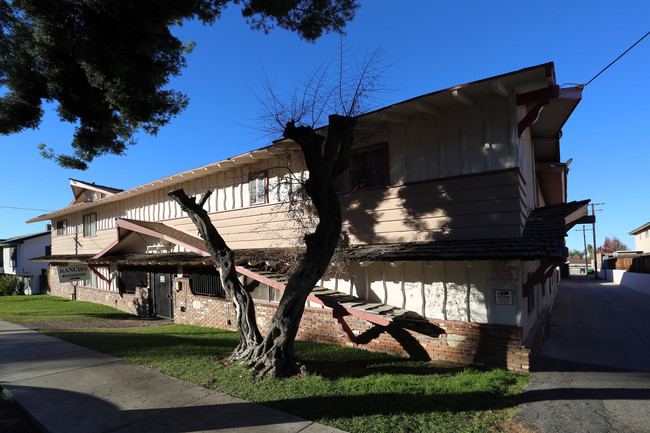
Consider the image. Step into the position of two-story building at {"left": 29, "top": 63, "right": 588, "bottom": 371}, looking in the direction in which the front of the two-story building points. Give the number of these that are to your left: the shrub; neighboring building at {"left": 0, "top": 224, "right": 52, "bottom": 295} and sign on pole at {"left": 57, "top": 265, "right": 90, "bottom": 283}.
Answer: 0

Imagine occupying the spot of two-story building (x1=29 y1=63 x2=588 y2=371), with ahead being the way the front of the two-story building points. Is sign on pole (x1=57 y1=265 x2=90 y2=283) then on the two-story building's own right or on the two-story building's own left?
on the two-story building's own right

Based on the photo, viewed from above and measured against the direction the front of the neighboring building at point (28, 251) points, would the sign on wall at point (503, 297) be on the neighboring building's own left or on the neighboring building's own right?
on the neighboring building's own left

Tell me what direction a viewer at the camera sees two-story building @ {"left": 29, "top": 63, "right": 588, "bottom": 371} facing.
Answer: facing the viewer and to the left of the viewer

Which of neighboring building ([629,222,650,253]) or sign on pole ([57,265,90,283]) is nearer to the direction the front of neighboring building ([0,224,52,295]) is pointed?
the sign on pole

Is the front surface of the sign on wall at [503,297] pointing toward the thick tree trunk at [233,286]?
no

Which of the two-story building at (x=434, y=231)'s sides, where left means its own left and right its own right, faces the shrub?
right

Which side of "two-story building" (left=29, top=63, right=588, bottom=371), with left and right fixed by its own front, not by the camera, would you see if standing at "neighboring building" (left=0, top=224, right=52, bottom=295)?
right

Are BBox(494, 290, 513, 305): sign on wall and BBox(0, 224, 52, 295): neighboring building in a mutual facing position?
no
